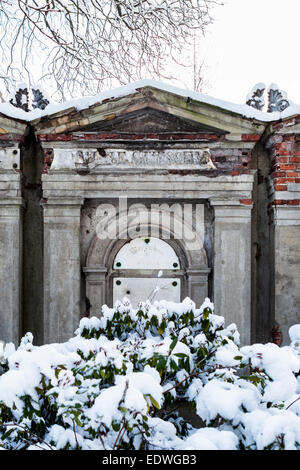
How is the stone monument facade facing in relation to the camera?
toward the camera

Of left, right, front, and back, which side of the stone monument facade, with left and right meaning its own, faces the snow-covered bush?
front
